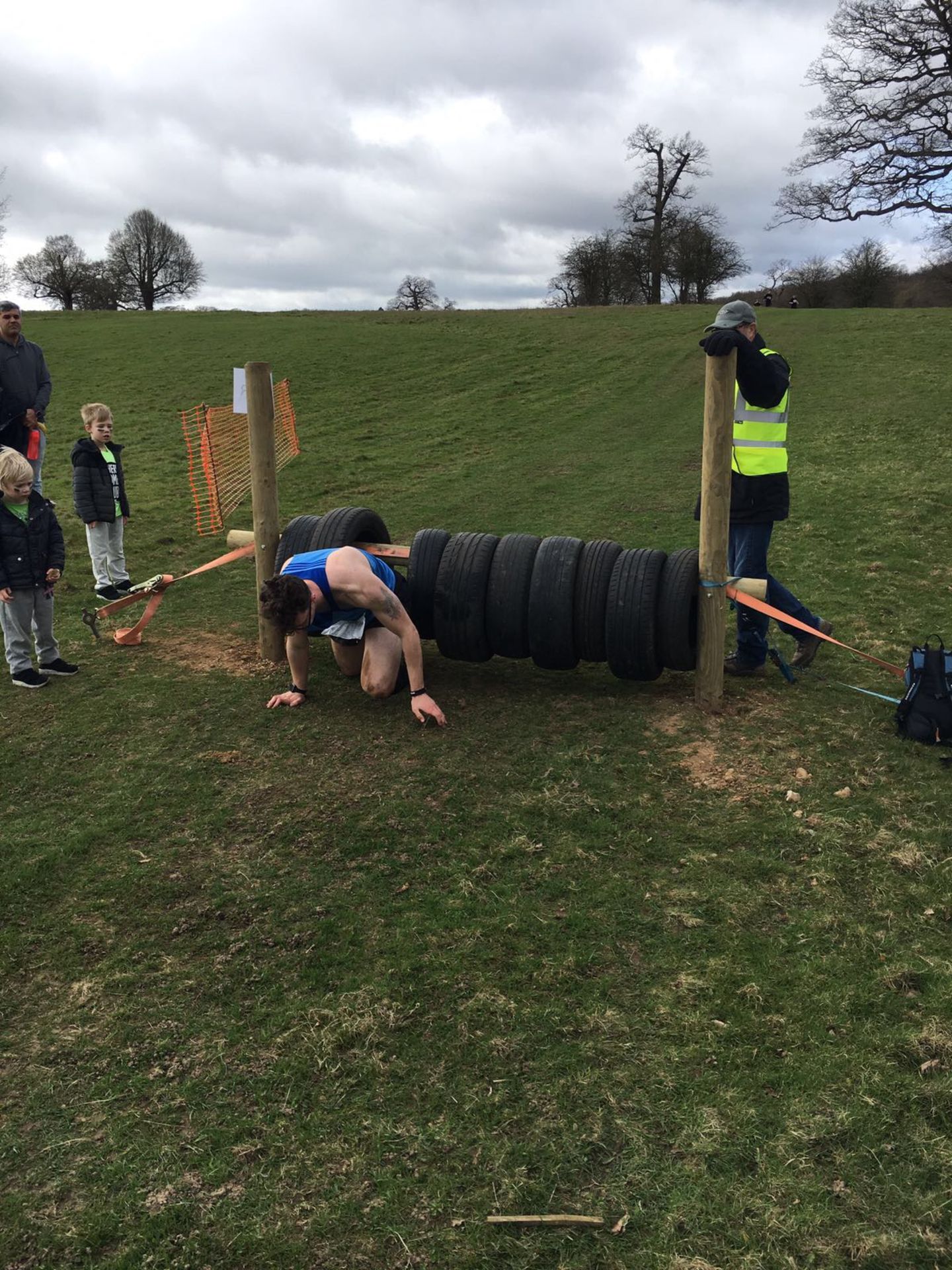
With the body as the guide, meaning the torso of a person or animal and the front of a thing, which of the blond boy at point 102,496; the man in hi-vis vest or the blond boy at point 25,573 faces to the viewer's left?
the man in hi-vis vest

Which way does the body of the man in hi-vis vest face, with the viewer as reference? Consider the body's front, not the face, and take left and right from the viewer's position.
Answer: facing to the left of the viewer

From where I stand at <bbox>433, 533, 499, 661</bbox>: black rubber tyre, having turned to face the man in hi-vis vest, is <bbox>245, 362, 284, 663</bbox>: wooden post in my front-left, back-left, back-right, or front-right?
back-left

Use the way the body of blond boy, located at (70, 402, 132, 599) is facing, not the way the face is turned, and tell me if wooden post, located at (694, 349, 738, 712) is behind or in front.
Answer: in front

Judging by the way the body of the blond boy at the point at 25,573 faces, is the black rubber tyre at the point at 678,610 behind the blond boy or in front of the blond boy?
in front

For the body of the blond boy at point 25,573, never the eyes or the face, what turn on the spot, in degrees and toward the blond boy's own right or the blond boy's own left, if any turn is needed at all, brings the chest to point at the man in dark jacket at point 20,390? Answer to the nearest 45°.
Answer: approximately 135° to the blond boy's own left

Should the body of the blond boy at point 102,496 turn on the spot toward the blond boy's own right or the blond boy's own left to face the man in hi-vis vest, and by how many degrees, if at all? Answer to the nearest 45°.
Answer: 0° — they already face them

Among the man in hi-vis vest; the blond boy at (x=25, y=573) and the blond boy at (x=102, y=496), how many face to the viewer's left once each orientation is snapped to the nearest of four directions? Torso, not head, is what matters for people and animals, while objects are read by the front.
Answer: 1

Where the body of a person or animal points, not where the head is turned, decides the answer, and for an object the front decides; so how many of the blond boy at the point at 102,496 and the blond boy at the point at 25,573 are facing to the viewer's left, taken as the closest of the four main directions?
0

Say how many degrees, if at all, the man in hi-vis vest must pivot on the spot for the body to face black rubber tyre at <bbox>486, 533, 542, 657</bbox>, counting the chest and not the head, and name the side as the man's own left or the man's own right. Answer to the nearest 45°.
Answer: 0° — they already face it
